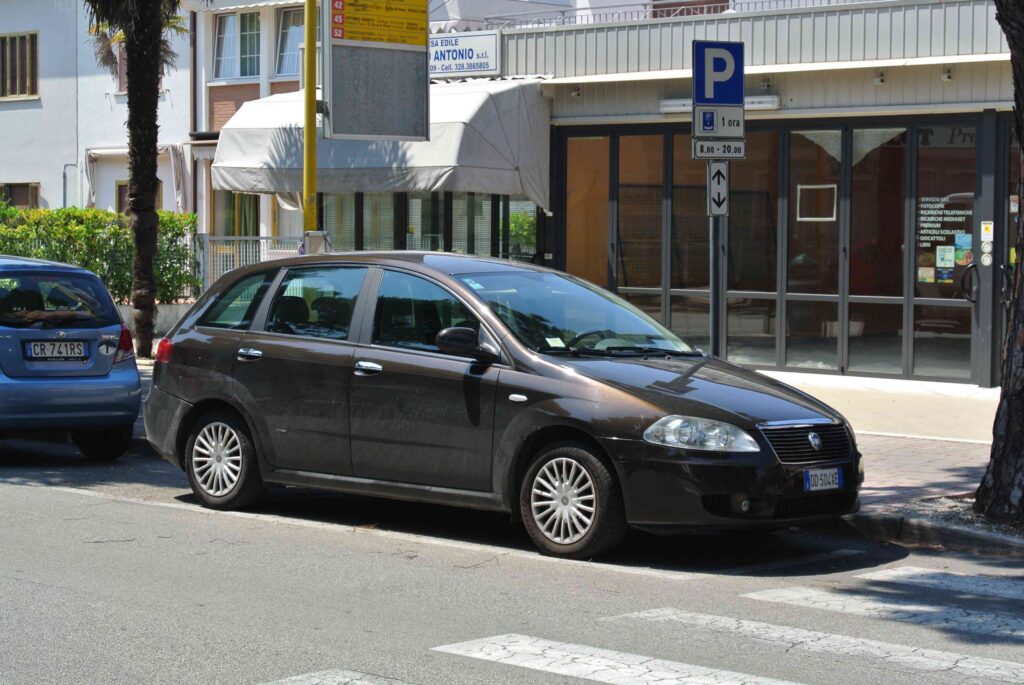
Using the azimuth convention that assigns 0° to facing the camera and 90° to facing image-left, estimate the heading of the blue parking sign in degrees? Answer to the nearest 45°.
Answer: approximately 0°

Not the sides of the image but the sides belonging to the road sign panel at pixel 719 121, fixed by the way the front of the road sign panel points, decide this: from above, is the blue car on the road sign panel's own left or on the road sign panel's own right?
on the road sign panel's own right

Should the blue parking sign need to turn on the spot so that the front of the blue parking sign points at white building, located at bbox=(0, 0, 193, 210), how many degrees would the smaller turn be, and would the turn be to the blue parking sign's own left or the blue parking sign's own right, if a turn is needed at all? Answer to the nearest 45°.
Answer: approximately 135° to the blue parking sign's own right

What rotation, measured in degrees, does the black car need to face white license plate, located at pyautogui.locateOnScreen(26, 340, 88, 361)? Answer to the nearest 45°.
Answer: approximately 180°

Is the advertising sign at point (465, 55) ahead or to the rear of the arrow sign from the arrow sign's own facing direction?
to the rear

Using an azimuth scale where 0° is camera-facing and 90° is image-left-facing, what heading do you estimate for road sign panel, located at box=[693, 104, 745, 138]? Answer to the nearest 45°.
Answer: approximately 0°

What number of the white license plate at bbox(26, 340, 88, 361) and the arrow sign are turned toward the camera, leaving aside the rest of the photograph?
2
